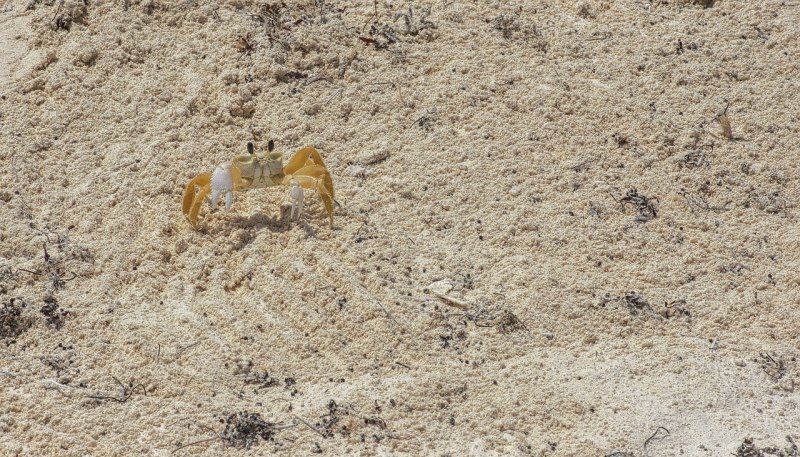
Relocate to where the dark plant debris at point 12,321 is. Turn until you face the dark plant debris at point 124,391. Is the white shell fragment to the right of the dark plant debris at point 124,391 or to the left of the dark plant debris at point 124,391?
left

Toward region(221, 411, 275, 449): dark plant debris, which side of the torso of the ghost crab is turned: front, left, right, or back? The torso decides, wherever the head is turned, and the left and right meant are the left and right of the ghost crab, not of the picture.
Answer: front

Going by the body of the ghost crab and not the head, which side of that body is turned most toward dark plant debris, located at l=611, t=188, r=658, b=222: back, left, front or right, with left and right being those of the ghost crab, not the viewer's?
left

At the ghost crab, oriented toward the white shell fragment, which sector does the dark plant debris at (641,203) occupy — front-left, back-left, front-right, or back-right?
front-left

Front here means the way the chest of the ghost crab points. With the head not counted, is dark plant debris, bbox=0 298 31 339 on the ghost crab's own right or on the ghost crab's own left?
on the ghost crab's own right

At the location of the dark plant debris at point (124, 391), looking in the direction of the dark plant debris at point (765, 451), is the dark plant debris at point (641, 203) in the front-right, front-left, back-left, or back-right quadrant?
front-left

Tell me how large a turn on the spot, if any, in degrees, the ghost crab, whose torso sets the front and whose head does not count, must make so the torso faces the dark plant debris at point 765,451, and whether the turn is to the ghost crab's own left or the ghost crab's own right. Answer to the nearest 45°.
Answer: approximately 45° to the ghost crab's own left

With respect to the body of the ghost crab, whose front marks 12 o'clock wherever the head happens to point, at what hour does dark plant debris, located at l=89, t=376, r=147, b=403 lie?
The dark plant debris is roughly at 1 o'clock from the ghost crab.

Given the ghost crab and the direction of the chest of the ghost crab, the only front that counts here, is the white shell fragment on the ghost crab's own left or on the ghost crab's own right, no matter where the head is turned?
on the ghost crab's own left

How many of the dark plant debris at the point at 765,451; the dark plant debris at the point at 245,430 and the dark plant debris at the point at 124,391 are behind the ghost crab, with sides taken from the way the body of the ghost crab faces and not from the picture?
0

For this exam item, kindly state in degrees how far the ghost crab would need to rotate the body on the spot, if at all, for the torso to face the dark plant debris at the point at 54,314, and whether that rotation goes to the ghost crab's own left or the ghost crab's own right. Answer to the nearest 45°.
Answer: approximately 45° to the ghost crab's own right

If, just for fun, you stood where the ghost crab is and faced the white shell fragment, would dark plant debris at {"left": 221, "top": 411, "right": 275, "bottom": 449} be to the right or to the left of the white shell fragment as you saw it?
right

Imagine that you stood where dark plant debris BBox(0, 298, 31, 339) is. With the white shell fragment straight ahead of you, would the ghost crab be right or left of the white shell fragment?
left

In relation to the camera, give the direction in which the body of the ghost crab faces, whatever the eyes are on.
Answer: toward the camera
